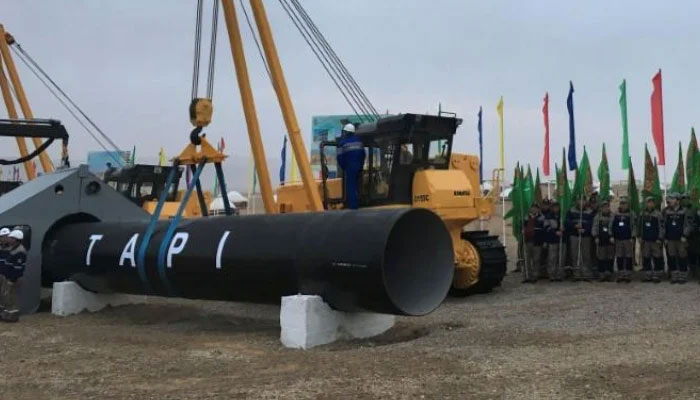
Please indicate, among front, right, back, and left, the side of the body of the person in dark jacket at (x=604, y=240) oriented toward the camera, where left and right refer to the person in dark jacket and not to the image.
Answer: front

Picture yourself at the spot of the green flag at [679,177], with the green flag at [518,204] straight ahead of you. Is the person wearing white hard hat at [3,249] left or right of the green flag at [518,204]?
left

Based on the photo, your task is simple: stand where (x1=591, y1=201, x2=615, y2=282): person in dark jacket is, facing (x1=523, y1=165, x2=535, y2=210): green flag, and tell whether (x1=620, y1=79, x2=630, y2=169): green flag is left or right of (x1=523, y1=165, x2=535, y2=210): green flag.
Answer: right

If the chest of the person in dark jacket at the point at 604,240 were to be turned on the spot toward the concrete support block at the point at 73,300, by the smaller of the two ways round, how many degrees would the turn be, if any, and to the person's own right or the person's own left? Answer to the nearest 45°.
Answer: approximately 45° to the person's own right

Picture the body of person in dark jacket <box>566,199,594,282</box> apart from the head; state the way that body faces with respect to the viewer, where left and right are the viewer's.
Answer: facing the viewer
